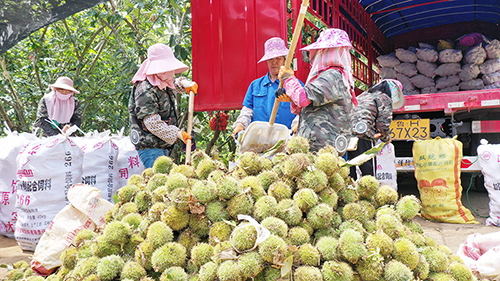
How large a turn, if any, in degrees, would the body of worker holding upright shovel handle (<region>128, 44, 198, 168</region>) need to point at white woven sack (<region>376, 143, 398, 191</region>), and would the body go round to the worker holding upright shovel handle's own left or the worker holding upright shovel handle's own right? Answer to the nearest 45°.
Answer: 0° — they already face it

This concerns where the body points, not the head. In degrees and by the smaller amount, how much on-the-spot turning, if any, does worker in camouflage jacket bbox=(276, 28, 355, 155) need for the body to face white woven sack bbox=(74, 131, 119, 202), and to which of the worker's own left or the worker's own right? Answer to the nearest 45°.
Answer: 0° — they already face it

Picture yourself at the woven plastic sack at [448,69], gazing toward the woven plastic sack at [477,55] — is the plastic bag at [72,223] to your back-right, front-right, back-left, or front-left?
back-right

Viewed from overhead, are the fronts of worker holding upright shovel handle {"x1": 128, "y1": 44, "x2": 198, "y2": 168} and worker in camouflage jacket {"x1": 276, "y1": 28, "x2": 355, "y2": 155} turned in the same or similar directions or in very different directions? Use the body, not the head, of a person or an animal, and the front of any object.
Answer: very different directions

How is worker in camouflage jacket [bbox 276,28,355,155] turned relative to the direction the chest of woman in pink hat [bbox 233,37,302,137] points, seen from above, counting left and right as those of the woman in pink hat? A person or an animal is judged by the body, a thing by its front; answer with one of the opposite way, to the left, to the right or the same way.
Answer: to the right

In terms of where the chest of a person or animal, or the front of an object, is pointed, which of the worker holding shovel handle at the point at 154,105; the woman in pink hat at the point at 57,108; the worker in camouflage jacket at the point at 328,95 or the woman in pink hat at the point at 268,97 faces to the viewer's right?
the worker holding shovel handle

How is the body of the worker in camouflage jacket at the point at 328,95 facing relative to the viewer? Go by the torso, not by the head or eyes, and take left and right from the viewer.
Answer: facing to the left of the viewer

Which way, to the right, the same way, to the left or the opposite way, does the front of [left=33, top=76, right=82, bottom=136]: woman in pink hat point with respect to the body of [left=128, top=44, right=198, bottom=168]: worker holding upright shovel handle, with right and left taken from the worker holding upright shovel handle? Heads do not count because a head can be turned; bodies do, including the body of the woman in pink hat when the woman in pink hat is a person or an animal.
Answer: to the right

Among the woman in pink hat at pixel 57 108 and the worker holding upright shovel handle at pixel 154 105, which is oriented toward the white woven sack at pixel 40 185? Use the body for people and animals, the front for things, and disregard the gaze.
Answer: the woman in pink hat

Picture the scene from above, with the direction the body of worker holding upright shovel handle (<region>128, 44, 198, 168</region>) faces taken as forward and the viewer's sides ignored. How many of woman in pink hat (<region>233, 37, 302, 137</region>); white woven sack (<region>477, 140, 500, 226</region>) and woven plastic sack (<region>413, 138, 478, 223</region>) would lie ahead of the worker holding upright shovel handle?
3

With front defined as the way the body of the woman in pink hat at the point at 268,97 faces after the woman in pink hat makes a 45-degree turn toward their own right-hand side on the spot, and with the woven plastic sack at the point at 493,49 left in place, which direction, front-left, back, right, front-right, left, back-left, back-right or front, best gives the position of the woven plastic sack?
back

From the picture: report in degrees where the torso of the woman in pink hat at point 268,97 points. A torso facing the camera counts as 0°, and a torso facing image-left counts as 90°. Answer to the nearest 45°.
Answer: approximately 0°
